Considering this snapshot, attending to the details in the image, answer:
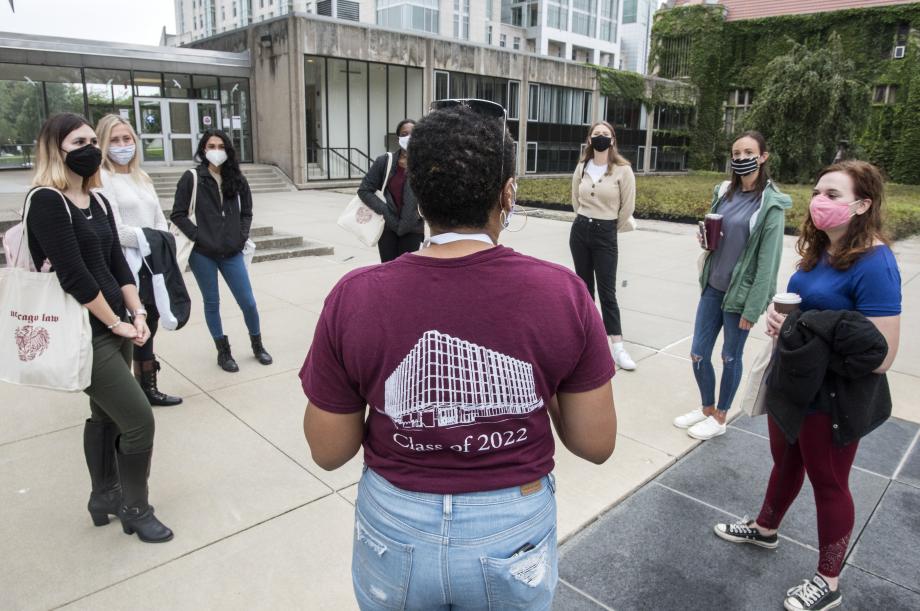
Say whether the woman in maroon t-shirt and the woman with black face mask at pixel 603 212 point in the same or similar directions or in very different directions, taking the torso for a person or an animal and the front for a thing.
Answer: very different directions

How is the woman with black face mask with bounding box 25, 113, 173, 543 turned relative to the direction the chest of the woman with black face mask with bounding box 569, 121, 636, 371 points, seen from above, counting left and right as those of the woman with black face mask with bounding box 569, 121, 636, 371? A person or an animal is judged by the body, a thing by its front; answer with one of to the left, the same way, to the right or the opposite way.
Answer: to the left

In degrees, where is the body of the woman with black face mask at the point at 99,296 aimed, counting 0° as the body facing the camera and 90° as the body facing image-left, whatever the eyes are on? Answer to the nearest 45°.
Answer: approximately 315°

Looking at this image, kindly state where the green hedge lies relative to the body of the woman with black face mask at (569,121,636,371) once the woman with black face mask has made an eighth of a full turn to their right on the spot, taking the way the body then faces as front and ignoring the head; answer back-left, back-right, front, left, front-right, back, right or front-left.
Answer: back-right

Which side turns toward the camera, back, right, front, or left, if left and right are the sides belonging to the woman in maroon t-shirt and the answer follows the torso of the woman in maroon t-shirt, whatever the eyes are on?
back

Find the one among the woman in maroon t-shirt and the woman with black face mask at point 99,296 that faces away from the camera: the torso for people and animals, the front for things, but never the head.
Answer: the woman in maroon t-shirt

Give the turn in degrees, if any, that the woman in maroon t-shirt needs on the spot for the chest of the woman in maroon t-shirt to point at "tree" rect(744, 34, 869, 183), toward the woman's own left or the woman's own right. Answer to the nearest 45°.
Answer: approximately 45° to the woman's own right

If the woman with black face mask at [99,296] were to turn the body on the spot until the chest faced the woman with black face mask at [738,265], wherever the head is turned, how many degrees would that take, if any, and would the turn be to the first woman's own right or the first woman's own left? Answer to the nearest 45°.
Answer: approximately 45° to the first woman's own left

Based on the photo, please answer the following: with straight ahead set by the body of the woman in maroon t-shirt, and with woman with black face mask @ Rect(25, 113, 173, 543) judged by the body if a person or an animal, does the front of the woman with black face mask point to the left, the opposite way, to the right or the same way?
to the right

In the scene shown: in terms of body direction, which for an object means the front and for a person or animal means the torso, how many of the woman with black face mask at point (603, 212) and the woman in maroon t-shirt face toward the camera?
1

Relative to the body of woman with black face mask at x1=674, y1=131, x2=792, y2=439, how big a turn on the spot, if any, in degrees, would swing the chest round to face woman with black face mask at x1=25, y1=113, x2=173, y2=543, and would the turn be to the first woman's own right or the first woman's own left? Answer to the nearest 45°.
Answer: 0° — they already face them

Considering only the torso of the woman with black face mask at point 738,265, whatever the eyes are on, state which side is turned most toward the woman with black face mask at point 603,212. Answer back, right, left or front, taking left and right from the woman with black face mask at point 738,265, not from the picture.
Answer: right
